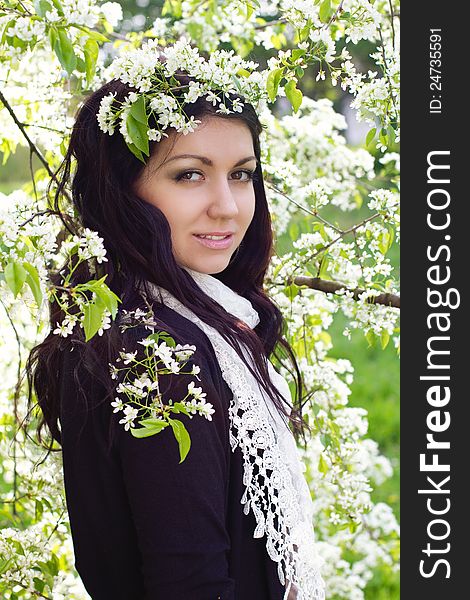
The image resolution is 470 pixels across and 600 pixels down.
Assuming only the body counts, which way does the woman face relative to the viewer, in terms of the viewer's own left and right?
facing to the right of the viewer
